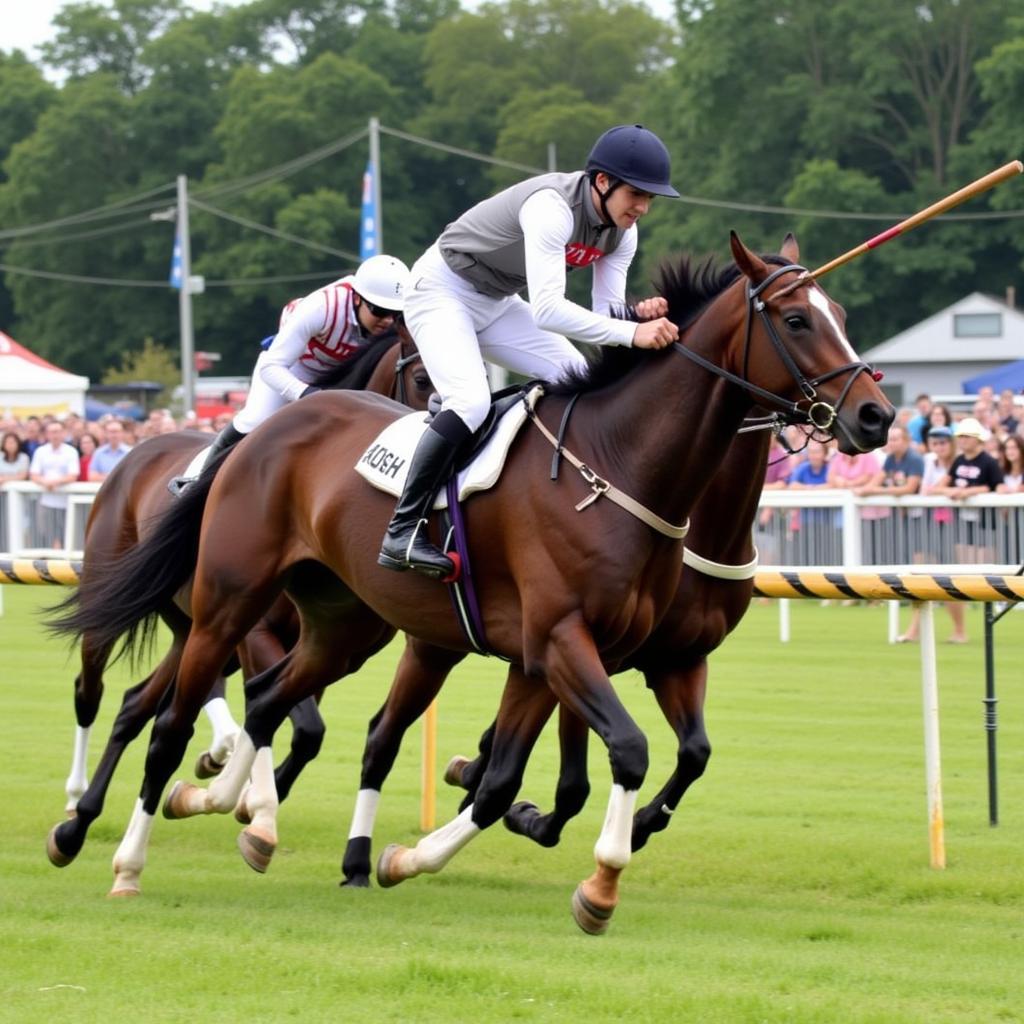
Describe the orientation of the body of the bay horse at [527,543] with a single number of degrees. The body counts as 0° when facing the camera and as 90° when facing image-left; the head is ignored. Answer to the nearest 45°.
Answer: approximately 315°

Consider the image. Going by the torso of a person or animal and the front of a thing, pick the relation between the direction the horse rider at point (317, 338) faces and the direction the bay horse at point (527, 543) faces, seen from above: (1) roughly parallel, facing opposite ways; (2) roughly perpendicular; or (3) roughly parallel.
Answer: roughly parallel

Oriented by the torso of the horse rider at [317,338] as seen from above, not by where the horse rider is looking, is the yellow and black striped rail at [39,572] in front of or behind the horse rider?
behind

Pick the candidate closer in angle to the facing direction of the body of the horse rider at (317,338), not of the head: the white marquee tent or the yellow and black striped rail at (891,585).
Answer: the yellow and black striped rail

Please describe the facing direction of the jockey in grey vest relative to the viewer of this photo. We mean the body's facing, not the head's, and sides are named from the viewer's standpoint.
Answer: facing the viewer and to the right of the viewer

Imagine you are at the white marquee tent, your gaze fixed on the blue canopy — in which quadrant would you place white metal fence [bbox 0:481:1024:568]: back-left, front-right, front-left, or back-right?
front-right

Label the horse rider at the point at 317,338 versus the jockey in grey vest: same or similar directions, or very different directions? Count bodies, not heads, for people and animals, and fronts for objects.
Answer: same or similar directions

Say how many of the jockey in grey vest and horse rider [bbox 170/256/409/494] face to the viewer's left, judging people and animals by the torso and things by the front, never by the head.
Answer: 0
